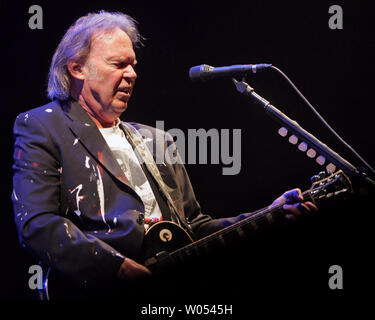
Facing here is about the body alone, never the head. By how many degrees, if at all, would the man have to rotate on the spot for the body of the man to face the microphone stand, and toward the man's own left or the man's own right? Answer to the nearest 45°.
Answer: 0° — they already face it

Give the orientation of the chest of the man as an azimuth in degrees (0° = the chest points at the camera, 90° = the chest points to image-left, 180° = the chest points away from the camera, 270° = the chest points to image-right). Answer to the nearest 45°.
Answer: approximately 315°

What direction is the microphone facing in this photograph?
to the viewer's left

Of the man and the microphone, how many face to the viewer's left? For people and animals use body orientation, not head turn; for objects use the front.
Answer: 1
